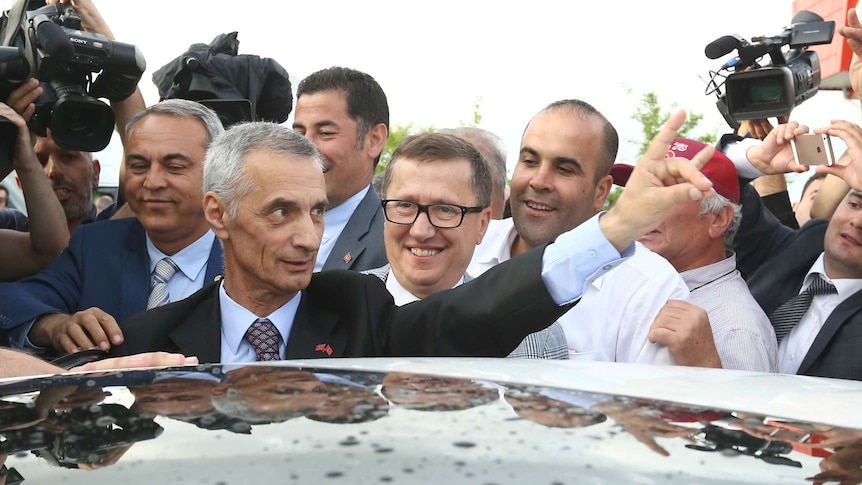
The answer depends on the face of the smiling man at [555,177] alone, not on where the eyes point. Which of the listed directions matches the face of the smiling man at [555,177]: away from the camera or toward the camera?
toward the camera

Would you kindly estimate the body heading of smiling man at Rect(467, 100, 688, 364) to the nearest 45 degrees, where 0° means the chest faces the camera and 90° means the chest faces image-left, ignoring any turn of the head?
approximately 45°

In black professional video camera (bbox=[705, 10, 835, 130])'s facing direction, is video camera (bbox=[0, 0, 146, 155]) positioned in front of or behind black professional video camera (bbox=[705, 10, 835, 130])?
in front

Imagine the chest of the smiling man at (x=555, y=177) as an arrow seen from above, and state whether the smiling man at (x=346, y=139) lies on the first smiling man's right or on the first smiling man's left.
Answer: on the first smiling man's right

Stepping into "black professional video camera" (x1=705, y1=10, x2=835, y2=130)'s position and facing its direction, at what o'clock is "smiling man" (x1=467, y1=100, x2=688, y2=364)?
The smiling man is roughly at 12 o'clock from the black professional video camera.

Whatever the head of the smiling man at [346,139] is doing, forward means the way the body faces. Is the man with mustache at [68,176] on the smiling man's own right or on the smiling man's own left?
on the smiling man's own right

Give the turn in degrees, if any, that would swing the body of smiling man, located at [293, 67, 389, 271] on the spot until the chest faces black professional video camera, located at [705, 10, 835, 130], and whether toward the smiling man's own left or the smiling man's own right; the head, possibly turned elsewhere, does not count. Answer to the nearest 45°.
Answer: approximately 135° to the smiling man's own left

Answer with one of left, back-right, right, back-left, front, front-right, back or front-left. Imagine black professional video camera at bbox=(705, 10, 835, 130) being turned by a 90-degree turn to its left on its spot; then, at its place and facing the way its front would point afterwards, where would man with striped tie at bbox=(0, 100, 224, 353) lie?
right

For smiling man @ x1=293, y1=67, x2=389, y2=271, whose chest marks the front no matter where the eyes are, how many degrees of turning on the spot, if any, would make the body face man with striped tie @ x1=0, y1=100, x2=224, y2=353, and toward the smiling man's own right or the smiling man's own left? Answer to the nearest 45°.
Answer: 0° — they already face them

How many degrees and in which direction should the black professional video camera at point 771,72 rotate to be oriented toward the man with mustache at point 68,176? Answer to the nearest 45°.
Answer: approximately 45° to its right

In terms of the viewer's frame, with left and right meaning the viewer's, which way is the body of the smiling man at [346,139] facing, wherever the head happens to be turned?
facing the viewer and to the left of the viewer
